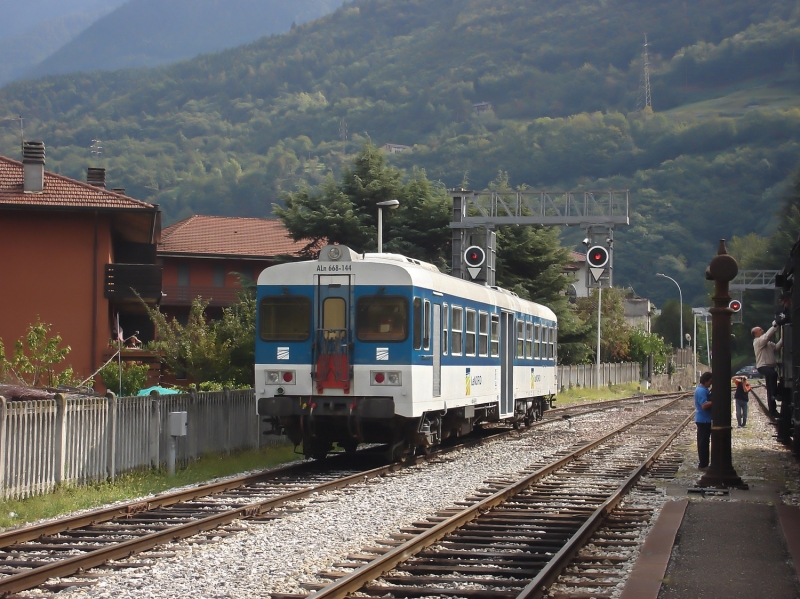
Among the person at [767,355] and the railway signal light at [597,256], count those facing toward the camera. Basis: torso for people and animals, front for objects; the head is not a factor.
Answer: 1

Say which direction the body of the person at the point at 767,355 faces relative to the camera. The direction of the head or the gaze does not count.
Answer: to the viewer's right

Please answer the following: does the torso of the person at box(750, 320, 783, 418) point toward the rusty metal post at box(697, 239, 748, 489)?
no

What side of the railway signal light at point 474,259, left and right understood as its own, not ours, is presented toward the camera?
front

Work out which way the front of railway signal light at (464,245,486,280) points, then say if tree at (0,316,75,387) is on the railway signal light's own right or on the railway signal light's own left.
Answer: on the railway signal light's own right

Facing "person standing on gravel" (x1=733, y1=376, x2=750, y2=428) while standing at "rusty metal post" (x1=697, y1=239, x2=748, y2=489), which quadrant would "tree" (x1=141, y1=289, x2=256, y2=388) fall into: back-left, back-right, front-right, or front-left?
front-left

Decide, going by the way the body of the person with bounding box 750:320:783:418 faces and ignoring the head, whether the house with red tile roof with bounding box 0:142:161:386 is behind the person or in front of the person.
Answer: behind

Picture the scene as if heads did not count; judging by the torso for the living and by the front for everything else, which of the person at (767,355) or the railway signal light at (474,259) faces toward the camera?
the railway signal light

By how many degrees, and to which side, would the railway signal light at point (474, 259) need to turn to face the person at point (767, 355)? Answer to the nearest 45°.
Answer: approximately 45° to its left

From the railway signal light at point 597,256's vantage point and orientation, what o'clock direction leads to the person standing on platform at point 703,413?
The person standing on platform is roughly at 12 o'clock from the railway signal light.

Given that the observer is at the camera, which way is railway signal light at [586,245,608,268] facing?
facing the viewer

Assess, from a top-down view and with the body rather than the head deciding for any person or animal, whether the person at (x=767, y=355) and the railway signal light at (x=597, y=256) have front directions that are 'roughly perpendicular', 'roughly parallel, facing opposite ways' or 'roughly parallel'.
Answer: roughly perpendicular

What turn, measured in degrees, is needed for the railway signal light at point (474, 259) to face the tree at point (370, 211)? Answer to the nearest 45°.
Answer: approximately 135° to its right

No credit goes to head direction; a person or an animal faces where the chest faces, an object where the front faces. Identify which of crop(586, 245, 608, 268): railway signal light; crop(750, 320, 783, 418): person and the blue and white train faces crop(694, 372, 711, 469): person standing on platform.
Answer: the railway signal light

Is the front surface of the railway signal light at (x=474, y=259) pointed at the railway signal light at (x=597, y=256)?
no

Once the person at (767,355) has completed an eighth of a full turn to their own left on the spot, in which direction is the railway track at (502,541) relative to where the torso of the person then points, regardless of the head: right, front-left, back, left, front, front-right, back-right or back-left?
back-right
